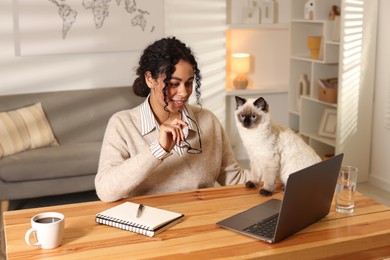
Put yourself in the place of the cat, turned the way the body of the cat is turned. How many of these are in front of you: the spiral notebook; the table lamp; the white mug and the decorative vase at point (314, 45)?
2

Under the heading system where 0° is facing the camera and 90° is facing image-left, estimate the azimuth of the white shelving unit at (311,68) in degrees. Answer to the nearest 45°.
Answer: approximately 45°

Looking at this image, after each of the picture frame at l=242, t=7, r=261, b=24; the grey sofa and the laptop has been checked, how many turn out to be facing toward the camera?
2

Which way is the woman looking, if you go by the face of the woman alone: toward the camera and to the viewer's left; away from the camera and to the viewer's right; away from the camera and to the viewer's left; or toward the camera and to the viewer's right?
toward the camera and to the viewer's right

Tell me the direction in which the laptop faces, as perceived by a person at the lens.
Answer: facing away from the viewer and to the left of the viewer

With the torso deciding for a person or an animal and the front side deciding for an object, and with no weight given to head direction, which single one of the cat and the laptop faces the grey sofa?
the laptop

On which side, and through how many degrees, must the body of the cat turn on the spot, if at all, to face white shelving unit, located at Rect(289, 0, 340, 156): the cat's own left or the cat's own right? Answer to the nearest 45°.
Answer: approximately 135° to the cat's own right

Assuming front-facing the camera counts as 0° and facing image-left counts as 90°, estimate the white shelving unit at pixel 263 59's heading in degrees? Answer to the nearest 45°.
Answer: approximately 0°

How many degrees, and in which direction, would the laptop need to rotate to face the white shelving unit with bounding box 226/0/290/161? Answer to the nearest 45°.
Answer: approximately 45° to its right

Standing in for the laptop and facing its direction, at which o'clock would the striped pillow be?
The striped pillow is roughly at 12 o'clock from the laptop.
